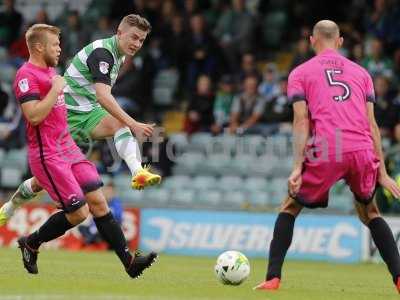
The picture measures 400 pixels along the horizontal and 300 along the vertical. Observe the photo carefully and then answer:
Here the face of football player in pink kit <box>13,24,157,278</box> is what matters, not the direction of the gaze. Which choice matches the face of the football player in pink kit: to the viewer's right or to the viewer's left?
to the viewer's right

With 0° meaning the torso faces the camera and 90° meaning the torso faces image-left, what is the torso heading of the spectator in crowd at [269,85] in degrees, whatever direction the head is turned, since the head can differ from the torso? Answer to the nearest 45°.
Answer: approximately 0°

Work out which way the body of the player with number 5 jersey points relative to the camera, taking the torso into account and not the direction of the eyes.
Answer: away from the camera

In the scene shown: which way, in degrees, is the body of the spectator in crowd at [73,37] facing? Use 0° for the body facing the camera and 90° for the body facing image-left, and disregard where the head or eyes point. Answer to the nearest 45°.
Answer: approximately 0°

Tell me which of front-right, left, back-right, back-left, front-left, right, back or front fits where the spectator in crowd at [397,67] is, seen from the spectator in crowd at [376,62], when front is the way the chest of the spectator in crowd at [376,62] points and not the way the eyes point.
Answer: back-left

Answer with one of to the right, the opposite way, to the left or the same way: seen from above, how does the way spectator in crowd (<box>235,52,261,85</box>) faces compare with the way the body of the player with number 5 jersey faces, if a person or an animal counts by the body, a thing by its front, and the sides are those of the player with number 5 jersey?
the opposite way

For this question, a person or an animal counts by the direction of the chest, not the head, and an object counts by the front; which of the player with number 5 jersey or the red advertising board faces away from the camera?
the player with number 5 jersey
